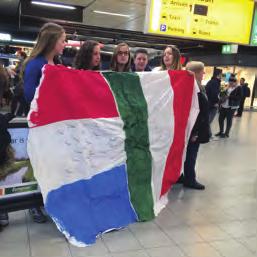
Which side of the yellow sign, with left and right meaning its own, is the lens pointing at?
front

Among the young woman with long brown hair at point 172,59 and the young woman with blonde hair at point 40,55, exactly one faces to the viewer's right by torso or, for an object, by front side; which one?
the young woman with blonde hair at point 40,55

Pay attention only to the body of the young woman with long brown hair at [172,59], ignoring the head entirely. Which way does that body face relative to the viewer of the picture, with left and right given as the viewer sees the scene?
facing the viewer and to the left of the viewer

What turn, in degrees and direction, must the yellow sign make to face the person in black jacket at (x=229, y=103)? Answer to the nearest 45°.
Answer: approximately 180°

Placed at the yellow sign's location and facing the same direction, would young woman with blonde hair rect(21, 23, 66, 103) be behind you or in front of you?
in front

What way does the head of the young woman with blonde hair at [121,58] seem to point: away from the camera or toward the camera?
toward the camera

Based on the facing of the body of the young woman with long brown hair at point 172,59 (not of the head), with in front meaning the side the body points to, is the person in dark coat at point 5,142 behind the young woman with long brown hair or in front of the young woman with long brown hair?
in front
